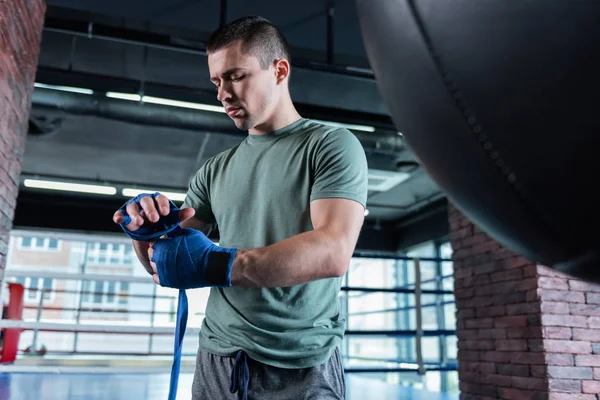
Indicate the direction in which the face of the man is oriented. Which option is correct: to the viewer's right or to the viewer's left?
to the viewer's left

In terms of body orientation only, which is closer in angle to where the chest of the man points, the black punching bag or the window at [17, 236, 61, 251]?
the black punching bag

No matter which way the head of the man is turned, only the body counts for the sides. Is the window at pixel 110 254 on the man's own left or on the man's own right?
on the man's own right

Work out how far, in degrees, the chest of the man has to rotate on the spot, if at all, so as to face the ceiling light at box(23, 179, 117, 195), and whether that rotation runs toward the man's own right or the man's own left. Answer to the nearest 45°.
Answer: approximately 135° to the man's own right

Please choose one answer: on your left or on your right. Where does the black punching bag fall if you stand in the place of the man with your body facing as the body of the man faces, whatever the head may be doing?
on your left

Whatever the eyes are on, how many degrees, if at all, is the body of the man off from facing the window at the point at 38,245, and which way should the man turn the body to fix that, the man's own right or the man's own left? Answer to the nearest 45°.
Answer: approximately 135° to the man's own right

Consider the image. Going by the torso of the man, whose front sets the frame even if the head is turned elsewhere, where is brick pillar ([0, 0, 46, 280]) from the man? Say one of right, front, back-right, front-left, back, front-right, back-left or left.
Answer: right

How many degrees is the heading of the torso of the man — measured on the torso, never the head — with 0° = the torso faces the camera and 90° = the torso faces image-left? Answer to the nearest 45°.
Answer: approximately 45°

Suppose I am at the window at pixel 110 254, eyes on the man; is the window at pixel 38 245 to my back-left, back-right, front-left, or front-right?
back-right

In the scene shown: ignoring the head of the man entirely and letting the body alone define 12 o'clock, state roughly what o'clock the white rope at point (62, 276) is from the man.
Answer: The white rope is roughly at 4 o'clock from the man.
